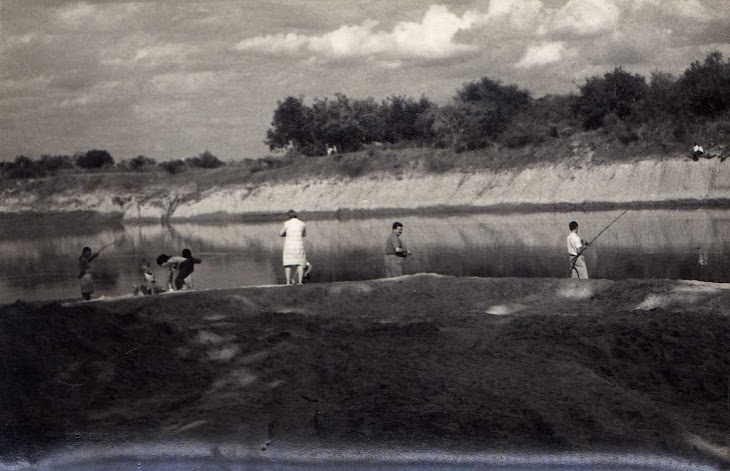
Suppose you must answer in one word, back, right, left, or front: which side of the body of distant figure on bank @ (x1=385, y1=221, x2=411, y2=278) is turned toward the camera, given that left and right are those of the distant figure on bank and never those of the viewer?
right

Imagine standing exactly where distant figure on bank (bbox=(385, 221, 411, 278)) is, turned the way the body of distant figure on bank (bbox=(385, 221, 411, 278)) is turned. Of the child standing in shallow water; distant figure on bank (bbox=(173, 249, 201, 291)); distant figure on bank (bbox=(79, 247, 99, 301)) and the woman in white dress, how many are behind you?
4

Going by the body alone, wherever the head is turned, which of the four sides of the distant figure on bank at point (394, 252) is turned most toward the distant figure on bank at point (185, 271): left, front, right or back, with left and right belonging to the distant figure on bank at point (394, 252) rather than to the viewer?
back

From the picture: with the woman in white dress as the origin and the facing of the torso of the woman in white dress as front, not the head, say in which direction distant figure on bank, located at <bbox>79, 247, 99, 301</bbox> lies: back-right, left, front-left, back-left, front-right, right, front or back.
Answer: left

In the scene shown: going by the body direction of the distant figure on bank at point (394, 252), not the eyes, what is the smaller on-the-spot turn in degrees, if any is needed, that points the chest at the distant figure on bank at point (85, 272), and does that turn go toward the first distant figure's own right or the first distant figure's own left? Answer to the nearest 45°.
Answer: approximately 180°

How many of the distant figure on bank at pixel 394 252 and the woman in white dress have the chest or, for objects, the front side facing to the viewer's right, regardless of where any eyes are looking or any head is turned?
1

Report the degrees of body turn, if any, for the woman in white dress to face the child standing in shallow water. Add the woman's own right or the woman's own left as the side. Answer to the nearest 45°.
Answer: approximately 90° to the woman's own left

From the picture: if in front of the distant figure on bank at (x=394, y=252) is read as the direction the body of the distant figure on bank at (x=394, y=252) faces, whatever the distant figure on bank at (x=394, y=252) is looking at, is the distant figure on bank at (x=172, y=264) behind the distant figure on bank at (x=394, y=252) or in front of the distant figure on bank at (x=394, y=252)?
behind

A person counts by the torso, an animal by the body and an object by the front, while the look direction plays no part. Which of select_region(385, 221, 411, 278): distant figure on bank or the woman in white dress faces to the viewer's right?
the distant figure on bank

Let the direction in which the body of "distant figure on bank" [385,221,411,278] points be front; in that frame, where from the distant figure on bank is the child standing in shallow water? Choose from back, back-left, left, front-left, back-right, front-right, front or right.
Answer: back

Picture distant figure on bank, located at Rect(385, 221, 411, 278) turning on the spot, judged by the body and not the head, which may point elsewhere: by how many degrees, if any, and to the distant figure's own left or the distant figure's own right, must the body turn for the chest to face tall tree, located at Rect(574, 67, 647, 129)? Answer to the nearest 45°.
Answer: approximately 90° to the distant figure's own left

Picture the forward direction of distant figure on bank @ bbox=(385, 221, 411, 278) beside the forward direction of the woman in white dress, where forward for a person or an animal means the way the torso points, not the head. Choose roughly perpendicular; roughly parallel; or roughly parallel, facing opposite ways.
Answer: roughly perpendicular

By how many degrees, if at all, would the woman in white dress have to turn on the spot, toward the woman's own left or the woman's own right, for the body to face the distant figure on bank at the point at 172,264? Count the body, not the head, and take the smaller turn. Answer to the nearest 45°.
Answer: approximately 90° to the woman's own left

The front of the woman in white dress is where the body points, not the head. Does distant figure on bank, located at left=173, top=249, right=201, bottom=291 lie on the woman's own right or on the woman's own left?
on the woman's own left

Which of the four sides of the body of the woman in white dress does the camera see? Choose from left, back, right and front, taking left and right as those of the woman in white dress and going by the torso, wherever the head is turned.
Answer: back

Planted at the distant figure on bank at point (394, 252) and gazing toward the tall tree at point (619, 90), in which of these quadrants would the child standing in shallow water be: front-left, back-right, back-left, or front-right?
back-left
